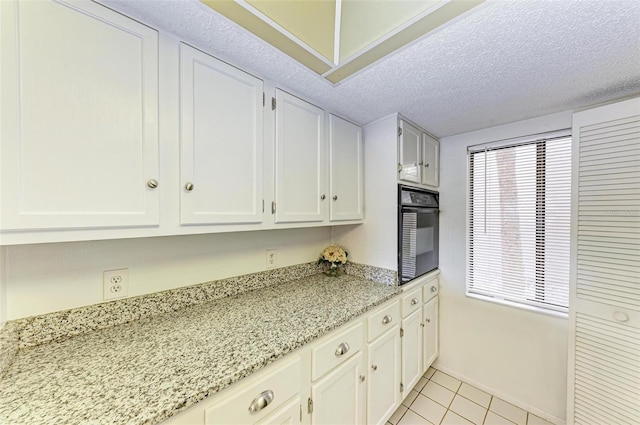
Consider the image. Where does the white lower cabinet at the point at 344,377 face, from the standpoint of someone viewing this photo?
facing the viewer and to the right of the viewer

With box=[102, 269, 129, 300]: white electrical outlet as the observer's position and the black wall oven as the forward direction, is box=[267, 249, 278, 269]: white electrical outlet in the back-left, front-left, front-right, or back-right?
front-left

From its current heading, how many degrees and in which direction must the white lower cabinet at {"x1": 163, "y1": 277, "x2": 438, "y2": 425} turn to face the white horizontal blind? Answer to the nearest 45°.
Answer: approximately 45° to its left

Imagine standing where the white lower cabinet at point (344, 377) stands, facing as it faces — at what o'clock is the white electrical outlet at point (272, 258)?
The white electrical outlet is roughly at 6 o'clock from the white lower cabinet.

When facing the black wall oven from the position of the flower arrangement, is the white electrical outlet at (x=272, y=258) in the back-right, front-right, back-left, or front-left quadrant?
back-right

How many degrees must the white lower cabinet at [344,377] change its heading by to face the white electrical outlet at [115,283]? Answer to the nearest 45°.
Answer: approximately 135° to its right

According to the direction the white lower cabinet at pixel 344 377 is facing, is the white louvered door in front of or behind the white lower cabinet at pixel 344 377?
in front
